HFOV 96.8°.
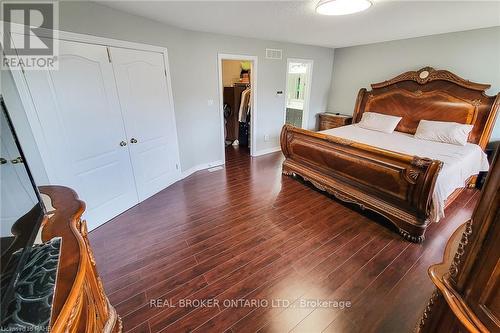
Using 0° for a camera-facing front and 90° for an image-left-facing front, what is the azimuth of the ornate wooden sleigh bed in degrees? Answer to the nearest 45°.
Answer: approximately 45°

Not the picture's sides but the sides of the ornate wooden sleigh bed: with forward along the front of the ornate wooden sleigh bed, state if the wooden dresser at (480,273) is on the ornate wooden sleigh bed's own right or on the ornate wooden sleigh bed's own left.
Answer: on the ornate wooden sleigh bed's own left

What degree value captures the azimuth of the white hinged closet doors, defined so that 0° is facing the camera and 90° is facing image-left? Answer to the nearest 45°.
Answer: approximately 315°

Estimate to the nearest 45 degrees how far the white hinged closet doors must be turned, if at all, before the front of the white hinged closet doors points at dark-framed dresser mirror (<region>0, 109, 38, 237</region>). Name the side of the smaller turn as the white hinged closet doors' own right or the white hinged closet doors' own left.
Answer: approximately 45° to the white hinged closet doors' own right

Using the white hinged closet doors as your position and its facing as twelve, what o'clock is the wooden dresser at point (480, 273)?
The wooden dresser is roughly at 1 o'clock from the white hinged closet doors.

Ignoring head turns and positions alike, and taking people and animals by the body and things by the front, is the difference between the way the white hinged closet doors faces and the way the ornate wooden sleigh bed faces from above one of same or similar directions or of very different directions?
very different directions

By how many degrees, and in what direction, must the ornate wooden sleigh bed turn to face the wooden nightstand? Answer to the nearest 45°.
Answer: approximately 90° to its right
